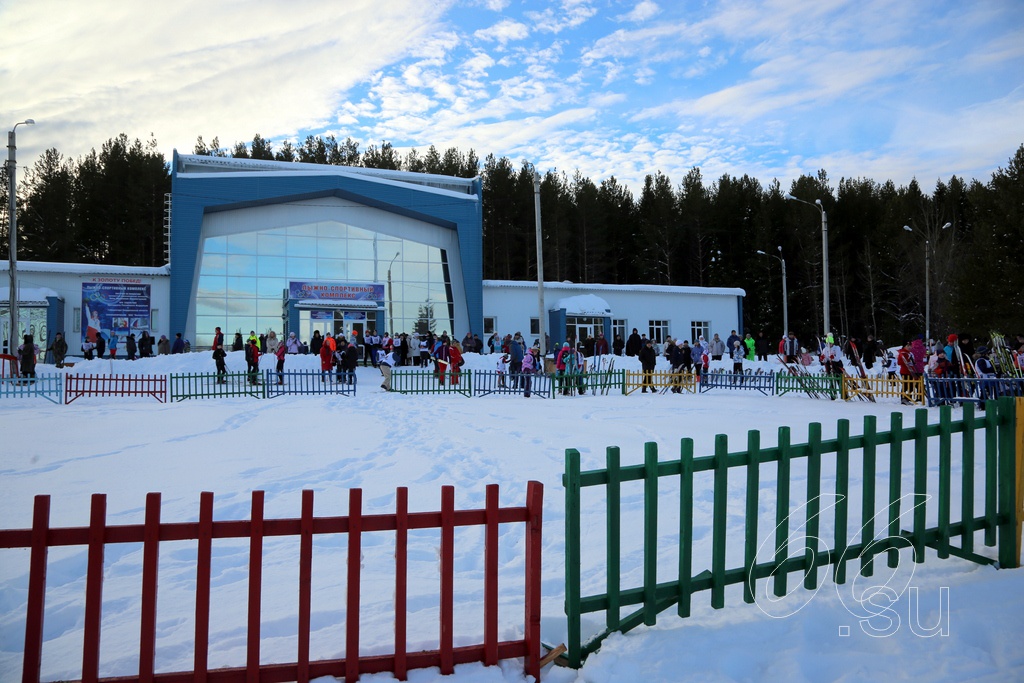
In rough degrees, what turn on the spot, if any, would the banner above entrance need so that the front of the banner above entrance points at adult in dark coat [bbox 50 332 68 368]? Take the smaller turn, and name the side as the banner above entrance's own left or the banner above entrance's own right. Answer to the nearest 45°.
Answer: approximately 45° to the banner above entrance's own right

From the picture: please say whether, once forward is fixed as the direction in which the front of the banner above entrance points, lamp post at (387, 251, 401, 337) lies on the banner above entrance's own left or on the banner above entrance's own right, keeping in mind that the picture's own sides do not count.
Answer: on the banner above entrance's own left

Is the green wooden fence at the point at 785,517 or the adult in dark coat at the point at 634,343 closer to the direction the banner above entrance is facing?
the green wooden fence

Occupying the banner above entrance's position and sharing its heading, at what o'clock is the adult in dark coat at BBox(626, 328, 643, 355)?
The adult in dark coat is roughly at 10 o'clock from the banner above entrance.

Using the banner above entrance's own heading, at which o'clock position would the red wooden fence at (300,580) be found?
The red wooden fence is roughly at 12 o'clock from the banner above entrance.

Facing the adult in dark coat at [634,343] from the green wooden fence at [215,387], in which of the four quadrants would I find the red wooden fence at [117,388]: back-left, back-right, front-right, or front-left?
back-left

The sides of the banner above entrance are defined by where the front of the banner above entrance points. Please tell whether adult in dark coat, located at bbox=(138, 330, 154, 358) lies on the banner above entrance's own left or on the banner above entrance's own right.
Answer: on the banner above entrance's own right

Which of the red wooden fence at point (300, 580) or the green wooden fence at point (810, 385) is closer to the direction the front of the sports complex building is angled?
the red wooden fence
